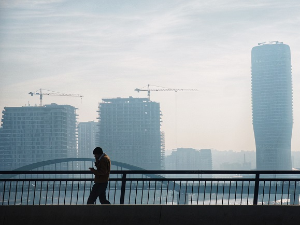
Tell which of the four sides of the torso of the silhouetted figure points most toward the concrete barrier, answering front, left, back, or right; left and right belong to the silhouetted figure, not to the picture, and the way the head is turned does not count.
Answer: left

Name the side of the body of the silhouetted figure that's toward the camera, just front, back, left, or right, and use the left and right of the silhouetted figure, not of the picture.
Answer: left
